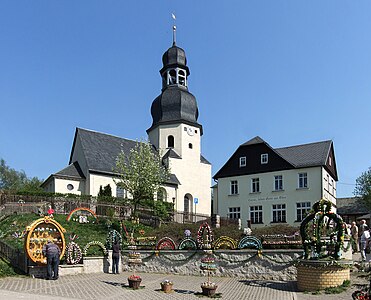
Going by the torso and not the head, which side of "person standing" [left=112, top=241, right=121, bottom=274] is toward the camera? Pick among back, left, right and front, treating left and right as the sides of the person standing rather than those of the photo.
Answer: back

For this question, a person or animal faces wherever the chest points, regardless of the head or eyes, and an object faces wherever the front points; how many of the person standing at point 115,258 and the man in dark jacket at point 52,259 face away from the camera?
2

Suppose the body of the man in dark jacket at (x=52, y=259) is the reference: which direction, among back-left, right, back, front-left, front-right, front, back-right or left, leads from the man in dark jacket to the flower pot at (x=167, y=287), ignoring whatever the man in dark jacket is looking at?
back-right

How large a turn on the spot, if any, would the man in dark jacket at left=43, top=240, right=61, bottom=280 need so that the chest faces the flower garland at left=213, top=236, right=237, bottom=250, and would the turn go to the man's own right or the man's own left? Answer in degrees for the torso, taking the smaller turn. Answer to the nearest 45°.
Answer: approximately 90° to the man's own right

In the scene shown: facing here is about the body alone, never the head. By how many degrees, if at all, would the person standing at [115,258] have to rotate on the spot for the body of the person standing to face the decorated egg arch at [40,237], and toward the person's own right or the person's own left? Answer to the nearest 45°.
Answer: approximately 135° to the person's own left

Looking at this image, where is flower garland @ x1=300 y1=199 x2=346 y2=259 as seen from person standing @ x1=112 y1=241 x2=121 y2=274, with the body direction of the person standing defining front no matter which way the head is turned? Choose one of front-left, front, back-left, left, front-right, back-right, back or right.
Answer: back-right

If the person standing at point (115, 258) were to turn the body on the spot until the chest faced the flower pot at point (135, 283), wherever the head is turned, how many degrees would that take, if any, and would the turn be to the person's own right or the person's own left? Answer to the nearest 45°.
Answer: approximately 180°

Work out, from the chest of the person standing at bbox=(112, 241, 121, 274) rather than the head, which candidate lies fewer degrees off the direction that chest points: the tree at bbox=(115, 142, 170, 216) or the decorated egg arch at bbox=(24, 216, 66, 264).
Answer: the tree

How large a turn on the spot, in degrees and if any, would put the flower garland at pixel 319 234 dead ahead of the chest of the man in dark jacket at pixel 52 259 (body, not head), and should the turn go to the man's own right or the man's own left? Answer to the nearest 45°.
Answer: approximately 135° to the man's own right

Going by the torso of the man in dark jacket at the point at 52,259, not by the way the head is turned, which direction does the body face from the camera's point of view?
away from the camera
